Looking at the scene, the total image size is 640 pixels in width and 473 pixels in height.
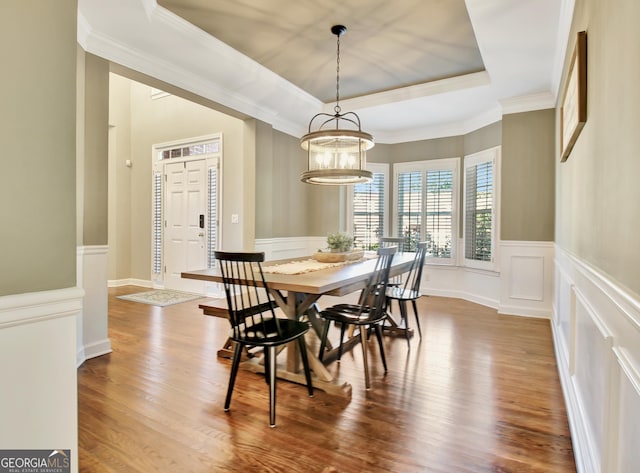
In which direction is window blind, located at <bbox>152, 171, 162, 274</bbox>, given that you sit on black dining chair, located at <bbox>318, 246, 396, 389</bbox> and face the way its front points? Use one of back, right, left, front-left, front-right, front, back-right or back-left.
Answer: front

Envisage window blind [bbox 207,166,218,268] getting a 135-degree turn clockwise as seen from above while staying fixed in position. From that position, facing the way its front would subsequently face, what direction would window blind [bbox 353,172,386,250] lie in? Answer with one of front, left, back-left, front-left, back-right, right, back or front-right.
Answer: back-right

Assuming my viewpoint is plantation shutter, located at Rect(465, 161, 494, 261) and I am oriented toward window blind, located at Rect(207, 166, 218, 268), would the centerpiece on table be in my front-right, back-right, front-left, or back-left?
front-left

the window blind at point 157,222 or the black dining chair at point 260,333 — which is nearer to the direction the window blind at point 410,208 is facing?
the black dining chair

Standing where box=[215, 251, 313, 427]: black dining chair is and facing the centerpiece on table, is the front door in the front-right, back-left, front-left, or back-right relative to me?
front-left

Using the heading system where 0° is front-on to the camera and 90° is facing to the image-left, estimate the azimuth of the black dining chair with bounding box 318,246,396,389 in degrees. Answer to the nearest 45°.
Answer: approximately 135°

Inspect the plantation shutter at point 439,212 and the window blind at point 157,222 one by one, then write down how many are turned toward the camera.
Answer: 2

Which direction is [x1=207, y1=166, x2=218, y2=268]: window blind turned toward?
toward the camera

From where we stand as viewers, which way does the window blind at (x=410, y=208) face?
facing the viewer

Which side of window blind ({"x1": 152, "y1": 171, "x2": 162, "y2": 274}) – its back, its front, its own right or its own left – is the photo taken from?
front

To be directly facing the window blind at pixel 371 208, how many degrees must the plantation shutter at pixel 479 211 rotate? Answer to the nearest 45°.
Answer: approximately 45° to its right

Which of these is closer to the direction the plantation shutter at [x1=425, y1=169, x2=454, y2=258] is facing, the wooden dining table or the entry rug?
the wooden dining table

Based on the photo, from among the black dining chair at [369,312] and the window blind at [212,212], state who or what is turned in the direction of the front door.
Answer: the black dining chair

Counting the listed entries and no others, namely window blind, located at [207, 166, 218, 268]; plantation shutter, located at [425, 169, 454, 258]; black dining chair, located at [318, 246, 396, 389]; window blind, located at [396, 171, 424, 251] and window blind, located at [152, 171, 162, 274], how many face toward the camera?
4

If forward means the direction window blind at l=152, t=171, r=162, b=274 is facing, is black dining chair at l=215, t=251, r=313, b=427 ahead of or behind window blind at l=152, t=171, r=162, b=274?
ahead

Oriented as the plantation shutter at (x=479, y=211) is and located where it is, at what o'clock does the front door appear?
The front door is roughly at 1 o'clock from the plantation shutter.

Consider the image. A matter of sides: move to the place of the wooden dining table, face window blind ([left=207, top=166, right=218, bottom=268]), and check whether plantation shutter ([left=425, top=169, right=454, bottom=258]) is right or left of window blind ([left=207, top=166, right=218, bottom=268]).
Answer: right

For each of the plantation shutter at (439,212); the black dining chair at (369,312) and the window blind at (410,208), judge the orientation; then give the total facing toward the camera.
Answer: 2

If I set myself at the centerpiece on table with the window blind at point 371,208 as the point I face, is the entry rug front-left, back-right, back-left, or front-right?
front-left

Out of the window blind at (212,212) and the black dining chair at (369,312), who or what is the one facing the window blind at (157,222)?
the black dining chair

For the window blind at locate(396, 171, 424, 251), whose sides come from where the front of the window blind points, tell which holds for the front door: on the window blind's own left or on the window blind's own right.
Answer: on the window blind's own right
